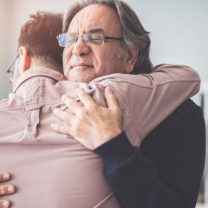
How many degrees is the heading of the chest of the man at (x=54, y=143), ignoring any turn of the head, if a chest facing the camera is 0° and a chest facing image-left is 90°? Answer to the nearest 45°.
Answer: approximately 225°

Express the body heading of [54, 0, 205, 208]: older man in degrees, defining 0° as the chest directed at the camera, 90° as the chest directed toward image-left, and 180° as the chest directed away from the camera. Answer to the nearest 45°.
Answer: approximately 45°
